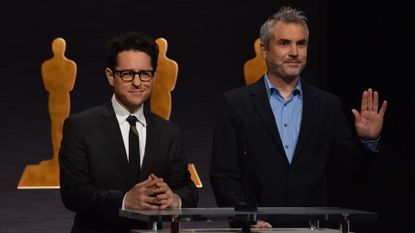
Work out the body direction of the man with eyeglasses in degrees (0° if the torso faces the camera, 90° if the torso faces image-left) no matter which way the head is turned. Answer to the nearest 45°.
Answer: approximately 315°

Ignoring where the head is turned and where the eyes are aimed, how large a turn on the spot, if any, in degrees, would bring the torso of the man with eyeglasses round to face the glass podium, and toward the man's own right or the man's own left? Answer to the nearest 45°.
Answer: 0° — they already face it
